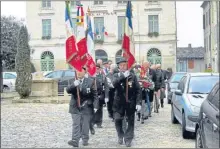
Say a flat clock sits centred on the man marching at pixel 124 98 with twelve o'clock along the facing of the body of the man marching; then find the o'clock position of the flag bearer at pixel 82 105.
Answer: The flag bearer is roughly at 3 o'clock from the man marching.

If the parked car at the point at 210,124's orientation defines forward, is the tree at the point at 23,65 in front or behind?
behind

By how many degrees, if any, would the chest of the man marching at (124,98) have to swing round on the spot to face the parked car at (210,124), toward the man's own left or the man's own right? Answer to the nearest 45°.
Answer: approximately 45° to the man's own left

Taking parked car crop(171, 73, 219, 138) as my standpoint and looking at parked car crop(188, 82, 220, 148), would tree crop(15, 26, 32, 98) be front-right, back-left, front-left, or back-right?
back-right

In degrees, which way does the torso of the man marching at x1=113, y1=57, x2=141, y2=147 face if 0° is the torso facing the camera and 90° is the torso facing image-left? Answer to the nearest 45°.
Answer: approximately 0°

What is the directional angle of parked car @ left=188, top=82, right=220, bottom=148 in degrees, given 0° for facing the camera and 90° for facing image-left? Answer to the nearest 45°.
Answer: approximately 315°

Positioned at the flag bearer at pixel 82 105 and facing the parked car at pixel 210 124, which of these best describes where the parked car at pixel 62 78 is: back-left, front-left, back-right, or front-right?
back-left
